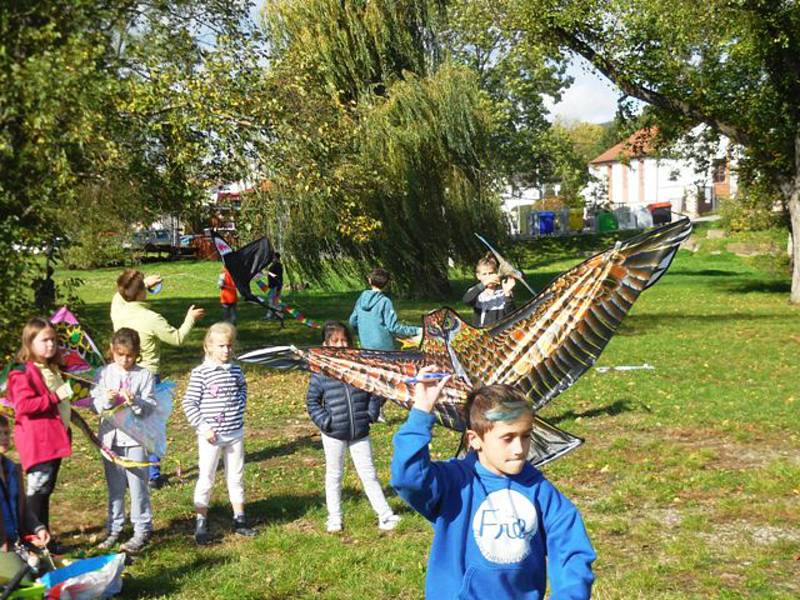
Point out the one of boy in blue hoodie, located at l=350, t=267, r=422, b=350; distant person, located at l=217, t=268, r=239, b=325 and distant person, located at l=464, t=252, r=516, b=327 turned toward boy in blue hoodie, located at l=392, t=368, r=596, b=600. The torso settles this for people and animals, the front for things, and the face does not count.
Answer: distant person, located at l=464, t=252, r=516, b=327

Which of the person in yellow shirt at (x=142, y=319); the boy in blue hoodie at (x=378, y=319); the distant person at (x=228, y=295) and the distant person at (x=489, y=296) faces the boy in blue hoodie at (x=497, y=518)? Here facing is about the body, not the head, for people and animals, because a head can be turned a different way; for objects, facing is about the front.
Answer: the distant person at (x=489, y=296)

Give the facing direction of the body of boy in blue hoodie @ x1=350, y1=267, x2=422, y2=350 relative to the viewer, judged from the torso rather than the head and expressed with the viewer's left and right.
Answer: facing away from the viewer and to the right of the viewer

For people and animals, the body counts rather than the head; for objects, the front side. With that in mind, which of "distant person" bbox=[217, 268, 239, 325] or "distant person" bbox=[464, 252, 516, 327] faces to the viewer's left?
"distant person" bbox=[217, 268, 239, 325]

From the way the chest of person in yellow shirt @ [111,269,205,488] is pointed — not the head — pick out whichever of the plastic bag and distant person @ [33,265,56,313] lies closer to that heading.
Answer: the distant person

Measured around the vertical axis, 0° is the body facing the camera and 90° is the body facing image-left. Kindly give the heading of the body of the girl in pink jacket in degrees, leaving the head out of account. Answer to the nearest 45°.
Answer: approximately 315°

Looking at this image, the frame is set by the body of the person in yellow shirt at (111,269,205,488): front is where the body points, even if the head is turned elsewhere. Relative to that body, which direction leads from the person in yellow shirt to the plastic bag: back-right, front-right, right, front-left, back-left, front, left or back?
back-right

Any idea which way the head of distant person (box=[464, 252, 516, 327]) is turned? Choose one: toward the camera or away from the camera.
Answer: toward the camera

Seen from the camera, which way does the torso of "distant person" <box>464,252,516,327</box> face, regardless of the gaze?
toward the camera

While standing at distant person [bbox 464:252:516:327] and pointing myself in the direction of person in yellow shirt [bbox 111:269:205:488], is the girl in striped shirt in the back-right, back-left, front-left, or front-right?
front-left

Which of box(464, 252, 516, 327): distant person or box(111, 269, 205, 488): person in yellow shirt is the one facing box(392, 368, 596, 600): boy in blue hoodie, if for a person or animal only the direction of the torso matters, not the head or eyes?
box(464, 252, 516, 327): distant person
